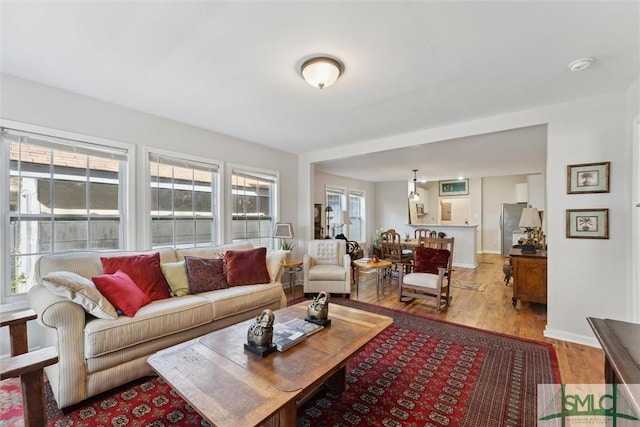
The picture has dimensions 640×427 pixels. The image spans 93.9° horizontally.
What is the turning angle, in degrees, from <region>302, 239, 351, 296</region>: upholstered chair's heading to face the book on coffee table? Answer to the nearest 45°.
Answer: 0° — it already faces it

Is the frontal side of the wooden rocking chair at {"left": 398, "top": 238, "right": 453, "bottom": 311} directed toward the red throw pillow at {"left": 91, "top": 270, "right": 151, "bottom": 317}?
yes

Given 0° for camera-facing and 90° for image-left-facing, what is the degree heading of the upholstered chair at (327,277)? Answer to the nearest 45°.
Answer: approximately 0°

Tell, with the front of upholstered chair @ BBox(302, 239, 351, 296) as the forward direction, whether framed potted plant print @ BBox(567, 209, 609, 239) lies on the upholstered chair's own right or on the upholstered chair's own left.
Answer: on the upholstered chair's own left

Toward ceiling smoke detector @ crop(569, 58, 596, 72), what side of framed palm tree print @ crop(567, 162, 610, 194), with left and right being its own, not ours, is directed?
front

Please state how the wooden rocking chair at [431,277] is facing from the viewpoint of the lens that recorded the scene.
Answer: facing the viewer and to the left of the viewer

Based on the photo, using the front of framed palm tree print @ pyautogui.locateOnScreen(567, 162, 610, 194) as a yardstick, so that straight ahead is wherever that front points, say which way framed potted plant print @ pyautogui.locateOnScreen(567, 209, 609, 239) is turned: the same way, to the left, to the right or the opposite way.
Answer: the same way

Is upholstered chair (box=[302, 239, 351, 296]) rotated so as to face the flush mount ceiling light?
yes

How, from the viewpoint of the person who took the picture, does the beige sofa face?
facing the viewer and to the right of the viewer

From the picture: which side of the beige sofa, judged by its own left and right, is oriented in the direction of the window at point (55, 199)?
back

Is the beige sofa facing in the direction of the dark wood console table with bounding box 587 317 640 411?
yes

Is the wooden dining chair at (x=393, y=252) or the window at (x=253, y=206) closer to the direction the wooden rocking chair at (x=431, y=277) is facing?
the window
